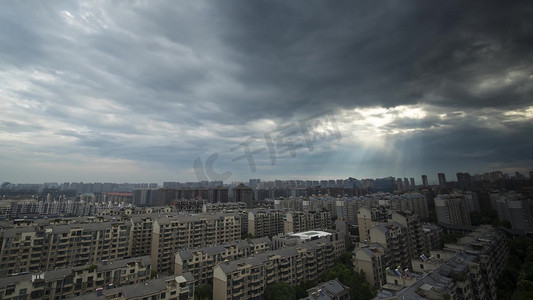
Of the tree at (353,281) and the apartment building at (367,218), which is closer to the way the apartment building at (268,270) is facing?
the tree

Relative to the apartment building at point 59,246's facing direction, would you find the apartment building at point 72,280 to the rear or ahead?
ahead

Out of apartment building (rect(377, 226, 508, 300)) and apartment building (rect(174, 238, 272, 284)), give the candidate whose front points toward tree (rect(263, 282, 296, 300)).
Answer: apartment building (rect(174, 238, 272, 284))

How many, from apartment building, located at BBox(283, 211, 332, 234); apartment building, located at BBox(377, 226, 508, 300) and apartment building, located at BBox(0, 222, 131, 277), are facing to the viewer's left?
0

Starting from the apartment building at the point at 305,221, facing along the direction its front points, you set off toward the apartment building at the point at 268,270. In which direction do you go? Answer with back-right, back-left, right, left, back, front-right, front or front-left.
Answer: front-right

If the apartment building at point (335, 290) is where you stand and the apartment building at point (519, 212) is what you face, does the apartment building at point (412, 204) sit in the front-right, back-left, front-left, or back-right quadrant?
front-left

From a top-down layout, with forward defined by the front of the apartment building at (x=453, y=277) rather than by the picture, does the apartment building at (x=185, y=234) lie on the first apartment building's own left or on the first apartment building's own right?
on the first apartment building's own right

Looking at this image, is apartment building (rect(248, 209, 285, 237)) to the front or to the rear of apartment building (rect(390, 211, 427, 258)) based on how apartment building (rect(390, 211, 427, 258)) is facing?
to the rear

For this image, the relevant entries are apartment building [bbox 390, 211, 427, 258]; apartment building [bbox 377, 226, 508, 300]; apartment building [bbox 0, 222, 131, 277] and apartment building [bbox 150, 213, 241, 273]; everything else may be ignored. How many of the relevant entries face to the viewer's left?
0

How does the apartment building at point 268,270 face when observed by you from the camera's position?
facing the viewer and to the right of the viewer

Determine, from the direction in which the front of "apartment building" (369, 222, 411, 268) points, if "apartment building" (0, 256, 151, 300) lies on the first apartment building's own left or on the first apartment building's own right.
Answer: on the first apartment building's own right

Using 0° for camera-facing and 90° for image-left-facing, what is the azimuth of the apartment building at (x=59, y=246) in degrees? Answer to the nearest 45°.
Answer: approximately 315°

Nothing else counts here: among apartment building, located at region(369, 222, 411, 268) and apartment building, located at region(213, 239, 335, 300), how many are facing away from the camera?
0

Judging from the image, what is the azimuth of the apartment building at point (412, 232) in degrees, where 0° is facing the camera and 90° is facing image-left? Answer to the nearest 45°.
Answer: approximately 315°

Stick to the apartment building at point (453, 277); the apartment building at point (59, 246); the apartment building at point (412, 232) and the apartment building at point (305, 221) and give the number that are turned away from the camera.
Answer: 0
